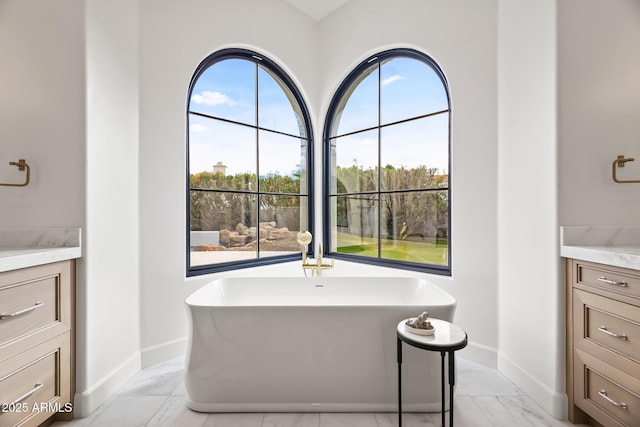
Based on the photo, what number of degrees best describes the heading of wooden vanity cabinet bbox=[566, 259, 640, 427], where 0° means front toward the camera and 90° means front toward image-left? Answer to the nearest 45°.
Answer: approximately 45°

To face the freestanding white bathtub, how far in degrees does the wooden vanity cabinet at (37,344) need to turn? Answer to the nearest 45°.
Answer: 0° — it already faces it

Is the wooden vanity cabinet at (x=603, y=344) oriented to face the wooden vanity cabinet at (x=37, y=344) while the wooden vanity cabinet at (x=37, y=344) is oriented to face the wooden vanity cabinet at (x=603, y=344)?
yes

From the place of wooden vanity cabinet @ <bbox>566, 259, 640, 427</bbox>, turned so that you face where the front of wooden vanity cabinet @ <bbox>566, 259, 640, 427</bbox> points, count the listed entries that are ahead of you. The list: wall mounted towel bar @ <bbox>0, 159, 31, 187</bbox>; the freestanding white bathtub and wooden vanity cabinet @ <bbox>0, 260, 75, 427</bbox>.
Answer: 3

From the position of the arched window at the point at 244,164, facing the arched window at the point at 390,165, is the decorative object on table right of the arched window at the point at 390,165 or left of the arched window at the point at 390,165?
right

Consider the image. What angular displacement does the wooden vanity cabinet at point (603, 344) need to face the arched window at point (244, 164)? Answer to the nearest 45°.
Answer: approximately 45° to its right
